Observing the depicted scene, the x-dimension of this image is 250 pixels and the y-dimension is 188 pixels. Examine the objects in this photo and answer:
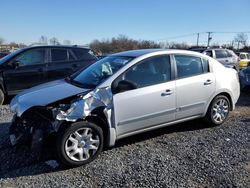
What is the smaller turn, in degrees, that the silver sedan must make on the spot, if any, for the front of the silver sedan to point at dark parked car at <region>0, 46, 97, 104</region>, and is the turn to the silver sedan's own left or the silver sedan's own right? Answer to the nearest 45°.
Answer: approximately 90° to the silver sedan's own right

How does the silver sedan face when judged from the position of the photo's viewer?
facing the viewer and to the left of the viewer
